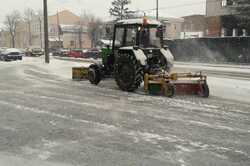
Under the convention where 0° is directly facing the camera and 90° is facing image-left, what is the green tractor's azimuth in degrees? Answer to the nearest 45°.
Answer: approximately 135°

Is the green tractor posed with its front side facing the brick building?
no

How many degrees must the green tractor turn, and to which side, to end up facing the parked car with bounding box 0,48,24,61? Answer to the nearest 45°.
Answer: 0° — it already faces it
